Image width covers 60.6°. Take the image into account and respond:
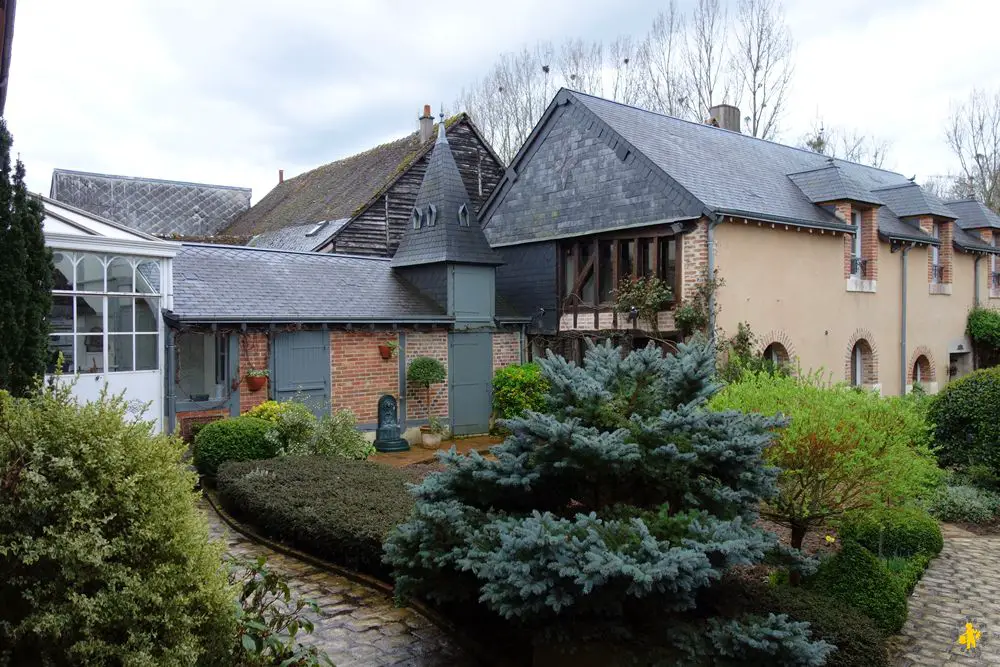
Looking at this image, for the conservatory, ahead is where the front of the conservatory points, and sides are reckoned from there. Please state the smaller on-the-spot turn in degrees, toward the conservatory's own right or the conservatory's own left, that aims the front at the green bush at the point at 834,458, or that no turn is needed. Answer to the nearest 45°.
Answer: approximately 45° to the conservatory's own left

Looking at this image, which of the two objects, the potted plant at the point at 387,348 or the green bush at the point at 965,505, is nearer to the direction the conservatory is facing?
the green bush

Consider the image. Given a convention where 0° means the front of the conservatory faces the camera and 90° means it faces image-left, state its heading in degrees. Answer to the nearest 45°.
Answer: approximately 0°

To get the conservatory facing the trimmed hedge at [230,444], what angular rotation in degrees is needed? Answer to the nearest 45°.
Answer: approximately 45° to its left

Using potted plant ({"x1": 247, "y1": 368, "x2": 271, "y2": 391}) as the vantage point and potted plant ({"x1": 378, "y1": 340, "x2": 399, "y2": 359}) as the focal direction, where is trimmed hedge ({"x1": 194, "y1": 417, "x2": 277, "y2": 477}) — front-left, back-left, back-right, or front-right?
back-right

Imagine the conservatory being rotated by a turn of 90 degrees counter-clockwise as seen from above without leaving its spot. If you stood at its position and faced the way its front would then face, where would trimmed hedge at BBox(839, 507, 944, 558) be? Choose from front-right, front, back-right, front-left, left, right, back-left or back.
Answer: front-right

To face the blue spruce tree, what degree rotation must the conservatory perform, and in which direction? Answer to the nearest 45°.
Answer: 0° — it already faces it

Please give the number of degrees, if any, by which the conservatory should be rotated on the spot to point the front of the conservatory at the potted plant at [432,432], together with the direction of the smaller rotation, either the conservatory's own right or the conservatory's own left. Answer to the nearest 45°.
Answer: approximately 90° to the conservatory's own left

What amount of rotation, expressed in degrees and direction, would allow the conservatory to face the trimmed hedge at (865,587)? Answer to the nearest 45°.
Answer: approximately 45° to its left

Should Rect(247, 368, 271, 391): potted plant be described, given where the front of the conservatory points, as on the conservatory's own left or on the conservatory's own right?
on the conservatory's own left

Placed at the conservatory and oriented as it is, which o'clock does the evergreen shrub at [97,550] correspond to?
The evergreen shrub is roughly at 12 o'clock from the conservatory.

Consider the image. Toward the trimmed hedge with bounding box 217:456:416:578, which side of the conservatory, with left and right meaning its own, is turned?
front

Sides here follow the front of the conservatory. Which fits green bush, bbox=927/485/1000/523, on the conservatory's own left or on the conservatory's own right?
on the conservatory's own left

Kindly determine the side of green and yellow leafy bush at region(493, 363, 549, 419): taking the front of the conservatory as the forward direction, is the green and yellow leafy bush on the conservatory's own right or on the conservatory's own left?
on the conservatory's own left

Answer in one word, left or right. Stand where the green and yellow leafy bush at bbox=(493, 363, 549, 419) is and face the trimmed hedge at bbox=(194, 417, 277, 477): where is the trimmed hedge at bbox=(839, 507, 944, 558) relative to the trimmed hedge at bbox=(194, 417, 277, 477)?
left
